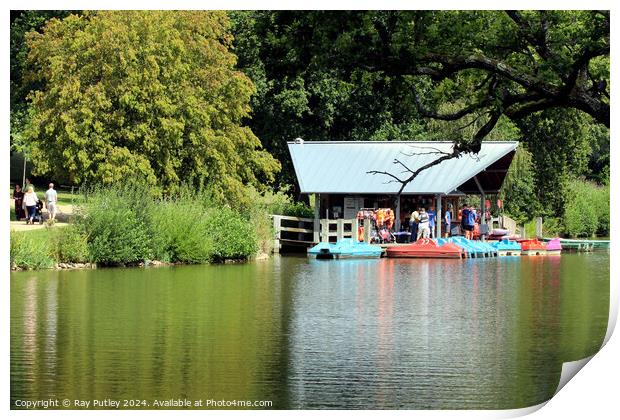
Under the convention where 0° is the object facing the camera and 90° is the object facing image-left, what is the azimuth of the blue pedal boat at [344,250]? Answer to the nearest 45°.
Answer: approximately 90°

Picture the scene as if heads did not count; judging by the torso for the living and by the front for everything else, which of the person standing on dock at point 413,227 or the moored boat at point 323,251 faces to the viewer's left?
the moored boat

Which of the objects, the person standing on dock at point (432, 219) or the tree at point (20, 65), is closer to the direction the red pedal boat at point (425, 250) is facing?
the tree

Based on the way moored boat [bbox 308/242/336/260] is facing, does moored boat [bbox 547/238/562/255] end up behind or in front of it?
behind

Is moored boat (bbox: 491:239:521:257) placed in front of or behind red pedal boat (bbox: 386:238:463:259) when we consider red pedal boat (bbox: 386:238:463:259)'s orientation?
behind

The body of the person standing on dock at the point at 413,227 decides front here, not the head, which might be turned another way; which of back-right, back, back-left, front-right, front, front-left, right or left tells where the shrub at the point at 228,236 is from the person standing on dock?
back-right

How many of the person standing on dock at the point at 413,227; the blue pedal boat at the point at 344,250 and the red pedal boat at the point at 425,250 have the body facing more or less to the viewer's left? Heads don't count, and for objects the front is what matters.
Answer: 2

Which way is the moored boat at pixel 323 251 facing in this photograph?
to the viewer's left

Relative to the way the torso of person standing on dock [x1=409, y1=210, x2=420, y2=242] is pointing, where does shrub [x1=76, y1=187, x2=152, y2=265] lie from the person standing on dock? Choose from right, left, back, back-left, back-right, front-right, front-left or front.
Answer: back-right

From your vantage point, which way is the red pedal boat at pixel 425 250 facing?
to the viewer's left
